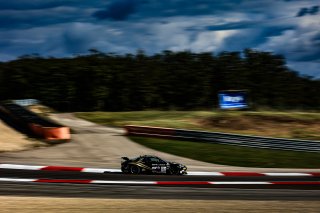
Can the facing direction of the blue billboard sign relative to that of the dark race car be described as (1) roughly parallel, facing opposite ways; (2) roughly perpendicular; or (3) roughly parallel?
roughly perpendicular

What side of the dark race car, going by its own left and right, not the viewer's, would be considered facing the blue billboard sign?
left

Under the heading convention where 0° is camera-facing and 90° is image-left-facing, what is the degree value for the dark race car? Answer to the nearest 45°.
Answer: approximately 270°

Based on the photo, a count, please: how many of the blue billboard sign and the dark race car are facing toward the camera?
1

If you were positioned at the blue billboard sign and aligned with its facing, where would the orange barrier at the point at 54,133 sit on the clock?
The orange barrier is roughly at 1 o'clock from the blue billboard sign.

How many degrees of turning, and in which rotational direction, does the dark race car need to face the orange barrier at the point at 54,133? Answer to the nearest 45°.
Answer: approximately 135° to its left

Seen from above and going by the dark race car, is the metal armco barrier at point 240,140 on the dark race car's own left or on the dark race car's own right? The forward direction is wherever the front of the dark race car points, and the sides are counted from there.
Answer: on the dark race car's own left

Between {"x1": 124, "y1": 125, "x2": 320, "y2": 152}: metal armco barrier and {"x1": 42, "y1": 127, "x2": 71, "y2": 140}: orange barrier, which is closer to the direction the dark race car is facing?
the metal armco barrier

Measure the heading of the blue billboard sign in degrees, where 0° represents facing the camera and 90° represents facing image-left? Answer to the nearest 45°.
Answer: approximately 0°
